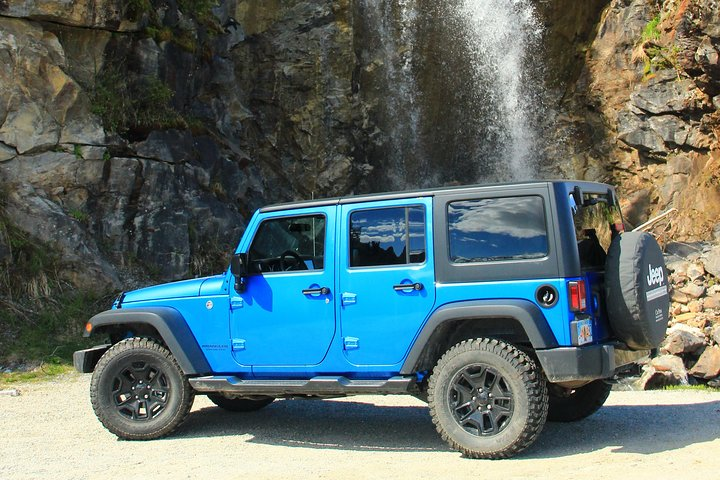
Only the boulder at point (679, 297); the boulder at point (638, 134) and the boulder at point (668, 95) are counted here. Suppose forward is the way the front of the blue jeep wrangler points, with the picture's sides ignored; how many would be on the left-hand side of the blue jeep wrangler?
0

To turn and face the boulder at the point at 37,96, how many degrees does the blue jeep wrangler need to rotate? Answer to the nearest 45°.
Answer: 0° — it already faces it

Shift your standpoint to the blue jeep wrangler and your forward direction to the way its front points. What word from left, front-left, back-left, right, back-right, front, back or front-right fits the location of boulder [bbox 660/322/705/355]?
right

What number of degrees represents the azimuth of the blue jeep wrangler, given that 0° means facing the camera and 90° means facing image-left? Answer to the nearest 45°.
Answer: approximately 135°

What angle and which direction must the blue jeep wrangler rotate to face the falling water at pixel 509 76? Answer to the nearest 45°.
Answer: approximately 45° to its right

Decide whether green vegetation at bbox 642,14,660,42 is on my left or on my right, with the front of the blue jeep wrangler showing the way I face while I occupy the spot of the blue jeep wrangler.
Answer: on my right

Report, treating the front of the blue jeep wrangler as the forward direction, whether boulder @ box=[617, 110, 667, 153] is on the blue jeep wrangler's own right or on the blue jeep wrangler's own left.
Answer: on the blue jeep wrangler's own right

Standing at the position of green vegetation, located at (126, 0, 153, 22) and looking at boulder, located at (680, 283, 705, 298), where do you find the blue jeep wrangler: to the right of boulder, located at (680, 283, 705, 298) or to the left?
right

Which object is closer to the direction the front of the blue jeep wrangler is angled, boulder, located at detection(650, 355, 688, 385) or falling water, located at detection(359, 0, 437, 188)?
the falling water

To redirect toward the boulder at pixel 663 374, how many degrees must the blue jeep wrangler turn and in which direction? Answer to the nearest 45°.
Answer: approximately 90° to its right

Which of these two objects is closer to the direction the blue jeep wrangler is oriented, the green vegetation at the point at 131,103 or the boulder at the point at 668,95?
the green vegetation
